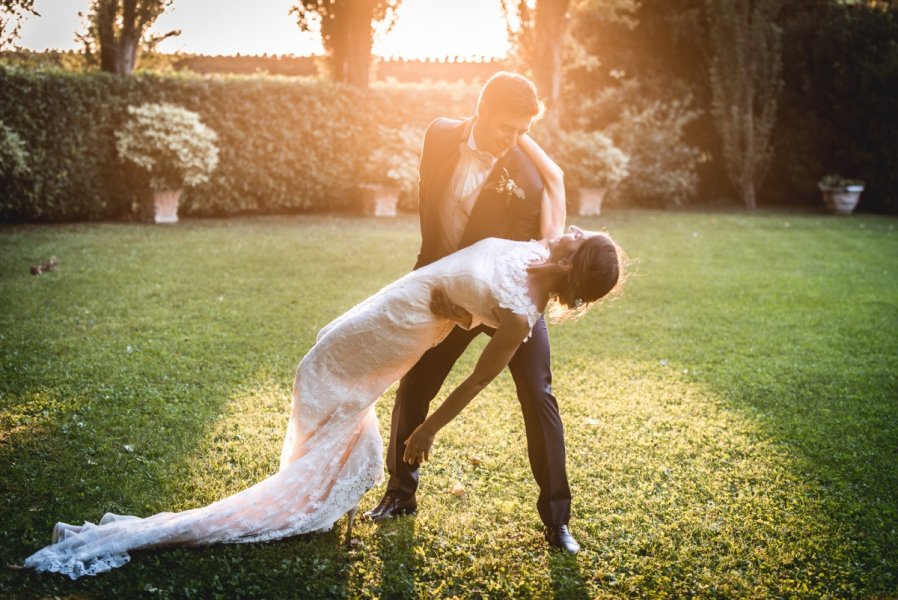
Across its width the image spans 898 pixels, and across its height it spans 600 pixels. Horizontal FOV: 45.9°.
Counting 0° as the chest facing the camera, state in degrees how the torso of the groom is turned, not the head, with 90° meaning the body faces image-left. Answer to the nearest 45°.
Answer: approximately 0°

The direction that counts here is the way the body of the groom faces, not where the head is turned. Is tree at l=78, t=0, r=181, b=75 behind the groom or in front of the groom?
behind

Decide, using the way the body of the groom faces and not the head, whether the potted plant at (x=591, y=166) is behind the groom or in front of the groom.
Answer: behind

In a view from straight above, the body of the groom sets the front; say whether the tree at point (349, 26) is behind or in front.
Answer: behind

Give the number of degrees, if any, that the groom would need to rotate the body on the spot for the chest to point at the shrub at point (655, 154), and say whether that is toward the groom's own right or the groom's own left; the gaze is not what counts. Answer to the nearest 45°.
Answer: approximately 180°

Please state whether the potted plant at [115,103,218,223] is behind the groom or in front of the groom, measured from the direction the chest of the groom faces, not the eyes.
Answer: behind

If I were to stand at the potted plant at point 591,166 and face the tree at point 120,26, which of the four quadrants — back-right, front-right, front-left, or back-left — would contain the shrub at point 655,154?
back-right

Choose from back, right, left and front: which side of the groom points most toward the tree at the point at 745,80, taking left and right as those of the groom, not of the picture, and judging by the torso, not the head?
back

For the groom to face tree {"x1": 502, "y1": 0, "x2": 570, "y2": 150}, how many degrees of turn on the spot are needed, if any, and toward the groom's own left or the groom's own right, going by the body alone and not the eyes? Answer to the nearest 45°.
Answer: approximately 180°

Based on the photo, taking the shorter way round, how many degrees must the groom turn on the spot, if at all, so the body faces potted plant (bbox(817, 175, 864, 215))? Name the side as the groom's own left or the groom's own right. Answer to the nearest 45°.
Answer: approximately 135° to the groom's own left

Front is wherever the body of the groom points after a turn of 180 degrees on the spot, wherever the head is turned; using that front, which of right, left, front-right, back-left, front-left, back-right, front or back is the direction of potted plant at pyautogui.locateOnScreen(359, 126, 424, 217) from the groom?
front
